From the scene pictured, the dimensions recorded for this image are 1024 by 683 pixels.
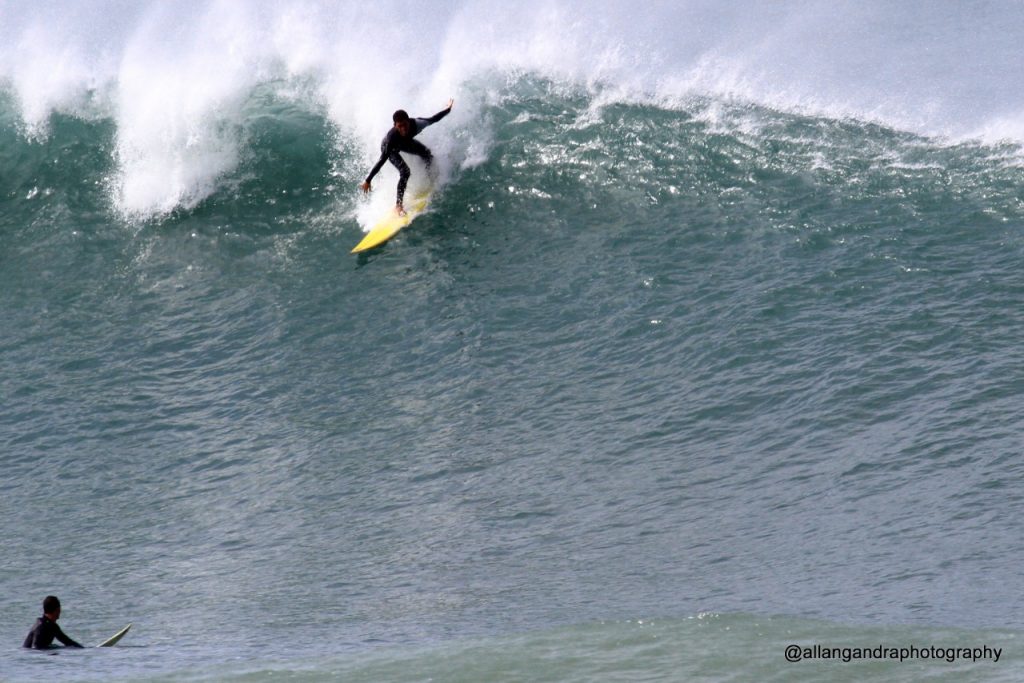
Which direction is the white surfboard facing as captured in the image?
to the viewer's right
